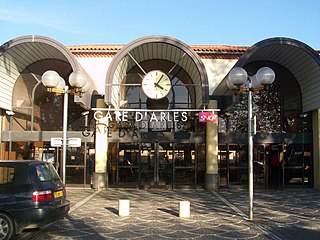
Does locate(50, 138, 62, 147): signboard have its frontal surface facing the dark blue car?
yes

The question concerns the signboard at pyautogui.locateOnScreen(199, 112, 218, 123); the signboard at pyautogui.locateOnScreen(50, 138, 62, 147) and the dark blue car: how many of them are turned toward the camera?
2

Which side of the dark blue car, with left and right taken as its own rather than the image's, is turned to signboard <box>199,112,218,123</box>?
right

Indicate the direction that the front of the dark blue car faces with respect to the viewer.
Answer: facing away from the viewer and to the left of the viewer

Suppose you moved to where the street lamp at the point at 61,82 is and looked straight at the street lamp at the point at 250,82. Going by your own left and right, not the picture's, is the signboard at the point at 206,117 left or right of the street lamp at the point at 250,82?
left

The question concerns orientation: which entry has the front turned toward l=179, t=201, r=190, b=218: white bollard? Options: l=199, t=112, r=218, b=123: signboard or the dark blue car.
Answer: the signboard

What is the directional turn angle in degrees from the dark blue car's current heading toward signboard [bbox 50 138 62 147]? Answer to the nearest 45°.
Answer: approximately 45° to its right

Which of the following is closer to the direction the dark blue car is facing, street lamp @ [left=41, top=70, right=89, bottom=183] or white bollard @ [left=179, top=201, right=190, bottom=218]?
the street lamp

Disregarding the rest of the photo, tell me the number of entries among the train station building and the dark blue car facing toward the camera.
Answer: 1
